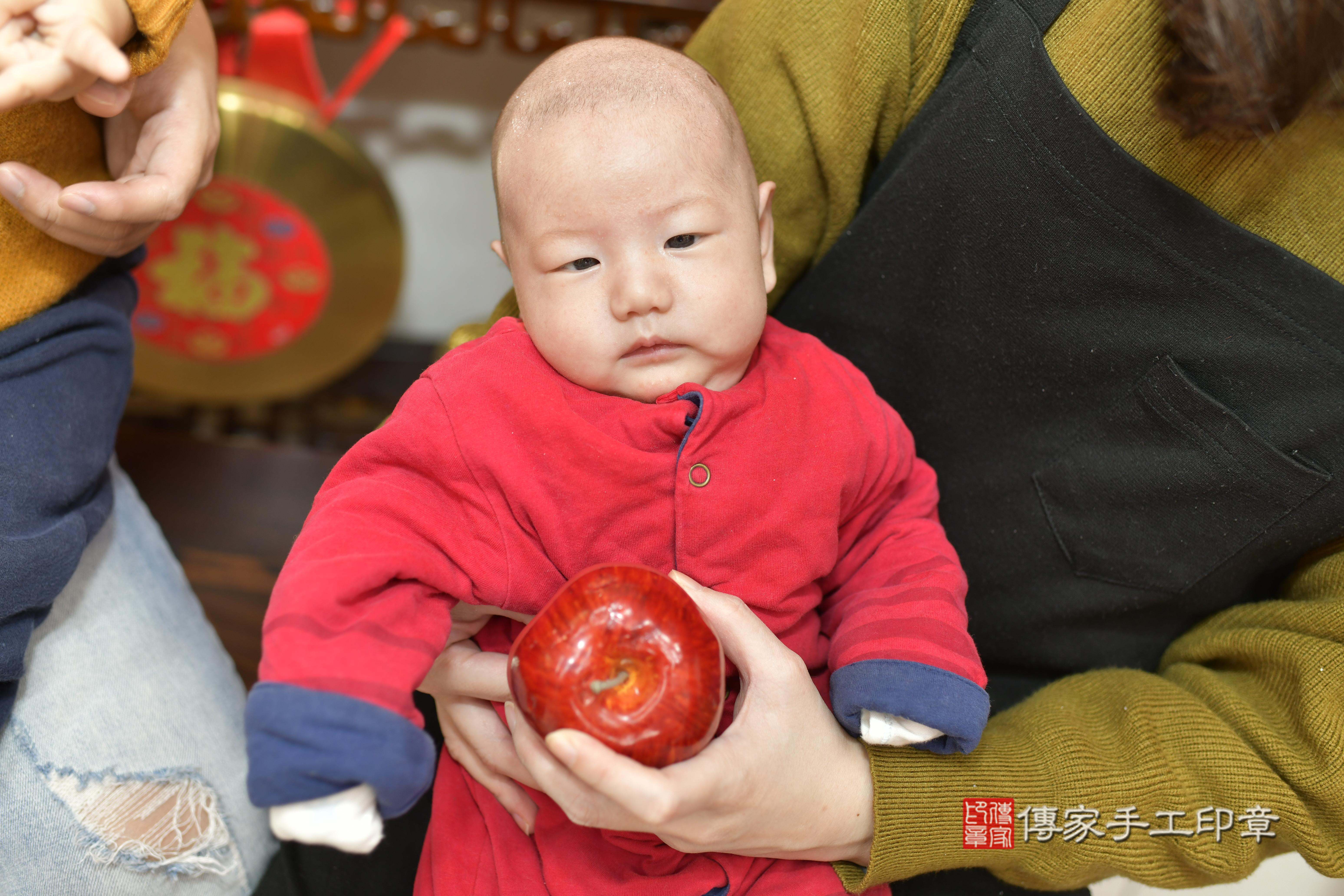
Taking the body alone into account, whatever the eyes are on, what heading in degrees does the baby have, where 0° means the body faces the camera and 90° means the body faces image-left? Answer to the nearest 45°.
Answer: approximately 0°

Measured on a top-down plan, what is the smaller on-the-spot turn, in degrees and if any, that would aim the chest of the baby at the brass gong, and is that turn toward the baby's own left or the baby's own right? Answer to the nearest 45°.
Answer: approximately 135° to the baby's own right

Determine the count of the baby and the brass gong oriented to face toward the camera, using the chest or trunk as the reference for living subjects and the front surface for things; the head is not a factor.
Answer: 2

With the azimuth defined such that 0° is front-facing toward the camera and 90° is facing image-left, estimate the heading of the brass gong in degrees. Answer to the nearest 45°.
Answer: approximately 0°

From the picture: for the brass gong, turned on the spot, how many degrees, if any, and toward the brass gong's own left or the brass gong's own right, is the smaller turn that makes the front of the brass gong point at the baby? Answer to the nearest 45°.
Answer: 0° — it already faces them

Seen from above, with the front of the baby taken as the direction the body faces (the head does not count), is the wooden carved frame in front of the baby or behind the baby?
behind
